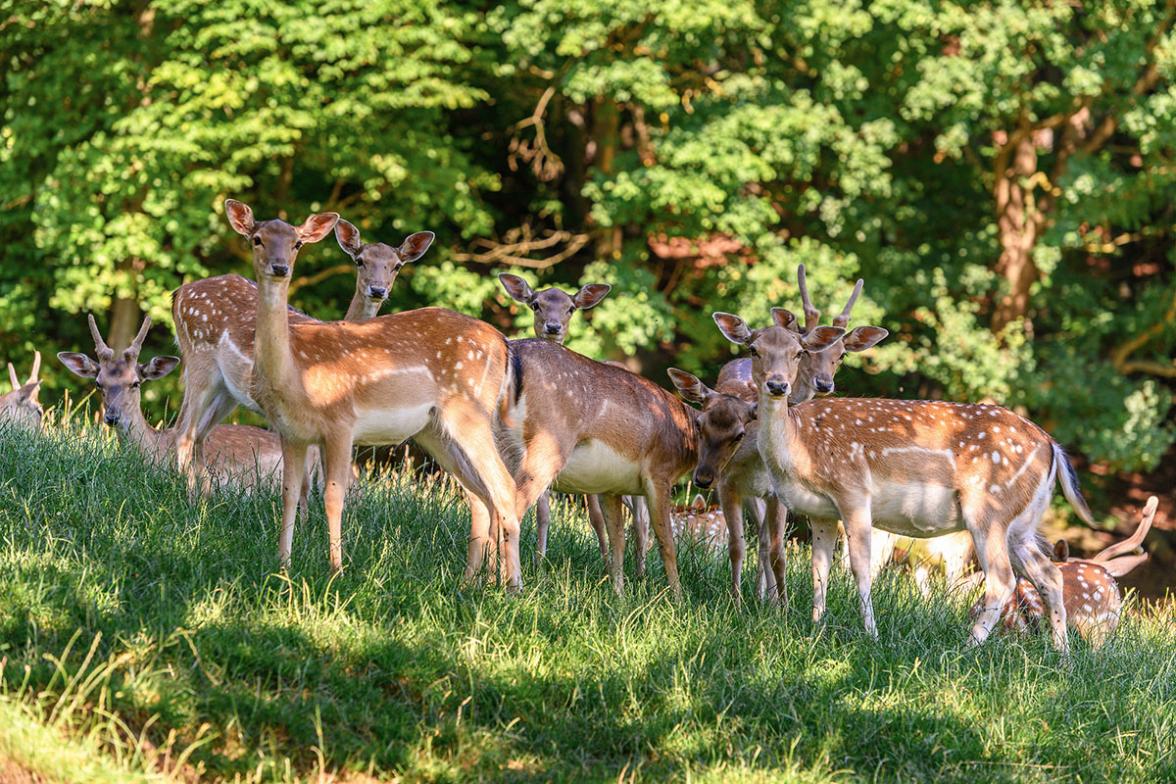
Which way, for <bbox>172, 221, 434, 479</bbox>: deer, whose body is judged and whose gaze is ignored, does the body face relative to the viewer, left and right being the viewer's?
facing to the right of the viewer

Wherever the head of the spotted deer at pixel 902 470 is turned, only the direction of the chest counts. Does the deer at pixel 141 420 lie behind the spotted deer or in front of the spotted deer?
in front

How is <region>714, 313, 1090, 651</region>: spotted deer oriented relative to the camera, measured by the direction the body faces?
to the viewer's left

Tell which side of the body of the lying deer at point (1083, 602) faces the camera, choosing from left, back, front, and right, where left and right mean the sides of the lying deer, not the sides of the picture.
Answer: left

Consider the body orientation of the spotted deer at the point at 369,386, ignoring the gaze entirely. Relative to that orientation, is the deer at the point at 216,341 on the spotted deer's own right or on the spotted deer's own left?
on the spotted deer's own right

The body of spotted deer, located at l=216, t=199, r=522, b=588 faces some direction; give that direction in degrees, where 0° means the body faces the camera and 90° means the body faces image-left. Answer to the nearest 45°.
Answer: approximately 90°

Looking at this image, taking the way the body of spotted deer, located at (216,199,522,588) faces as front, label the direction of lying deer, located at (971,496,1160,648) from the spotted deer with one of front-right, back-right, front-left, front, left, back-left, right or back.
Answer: back

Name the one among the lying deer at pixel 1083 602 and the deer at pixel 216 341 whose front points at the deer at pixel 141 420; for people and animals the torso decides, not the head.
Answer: the lying deer
